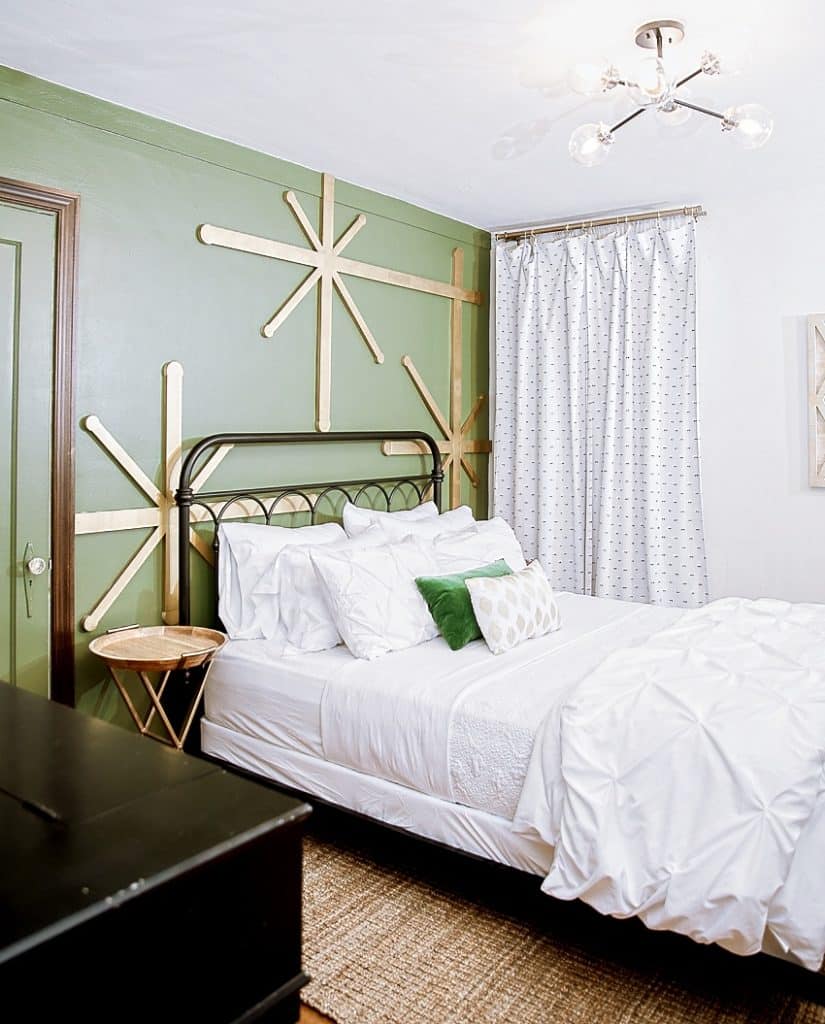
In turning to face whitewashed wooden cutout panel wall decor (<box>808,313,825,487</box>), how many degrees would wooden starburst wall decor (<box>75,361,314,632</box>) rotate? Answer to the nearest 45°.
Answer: approximately 45° to its left

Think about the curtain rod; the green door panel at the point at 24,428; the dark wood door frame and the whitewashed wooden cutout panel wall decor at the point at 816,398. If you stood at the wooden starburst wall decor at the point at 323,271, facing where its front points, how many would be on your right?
2

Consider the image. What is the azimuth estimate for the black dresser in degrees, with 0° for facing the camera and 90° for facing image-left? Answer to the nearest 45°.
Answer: approximately 315°

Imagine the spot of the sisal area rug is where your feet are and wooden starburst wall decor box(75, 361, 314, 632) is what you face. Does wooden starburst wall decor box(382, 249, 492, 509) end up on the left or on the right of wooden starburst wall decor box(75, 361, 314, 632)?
right

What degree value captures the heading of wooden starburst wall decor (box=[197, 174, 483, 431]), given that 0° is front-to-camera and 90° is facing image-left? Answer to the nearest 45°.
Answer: approximately 315°

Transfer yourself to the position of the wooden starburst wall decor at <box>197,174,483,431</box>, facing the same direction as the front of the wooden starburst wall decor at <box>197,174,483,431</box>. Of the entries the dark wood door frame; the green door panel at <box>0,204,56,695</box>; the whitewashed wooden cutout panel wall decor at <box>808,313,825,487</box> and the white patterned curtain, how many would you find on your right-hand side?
2
